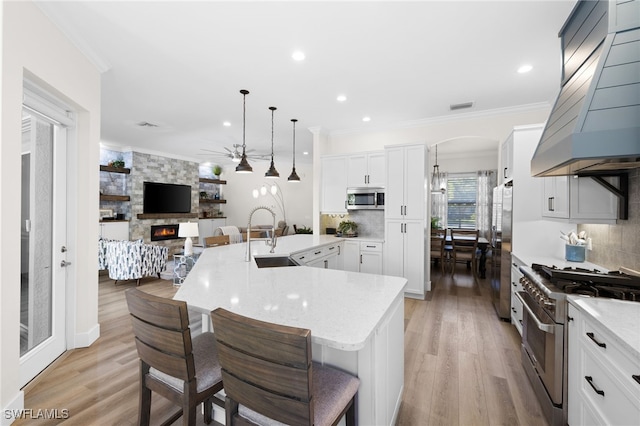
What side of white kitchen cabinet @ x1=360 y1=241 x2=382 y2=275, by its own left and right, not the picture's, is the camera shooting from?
front

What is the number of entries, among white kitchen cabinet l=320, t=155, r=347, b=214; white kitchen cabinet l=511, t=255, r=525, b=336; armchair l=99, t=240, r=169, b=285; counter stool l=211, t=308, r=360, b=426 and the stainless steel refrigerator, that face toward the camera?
1

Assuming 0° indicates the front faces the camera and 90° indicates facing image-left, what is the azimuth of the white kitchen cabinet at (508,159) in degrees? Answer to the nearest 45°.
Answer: approximately 90°

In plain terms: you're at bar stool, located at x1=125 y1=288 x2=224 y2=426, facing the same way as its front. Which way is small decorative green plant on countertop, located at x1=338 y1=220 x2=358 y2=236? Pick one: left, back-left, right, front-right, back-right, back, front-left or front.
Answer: front

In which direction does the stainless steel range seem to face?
to the viewer's left

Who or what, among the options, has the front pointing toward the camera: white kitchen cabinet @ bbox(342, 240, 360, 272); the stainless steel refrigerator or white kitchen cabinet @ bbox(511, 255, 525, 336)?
white kitchen cabinet @ bbox(342, 240, 360, 272)

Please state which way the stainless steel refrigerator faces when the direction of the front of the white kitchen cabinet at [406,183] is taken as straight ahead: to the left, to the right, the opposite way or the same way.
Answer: to the right

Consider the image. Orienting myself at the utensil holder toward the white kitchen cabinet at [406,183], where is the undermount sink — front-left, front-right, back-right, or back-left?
front-left

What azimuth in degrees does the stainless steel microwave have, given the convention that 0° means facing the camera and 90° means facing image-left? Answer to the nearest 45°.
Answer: approximately 0°

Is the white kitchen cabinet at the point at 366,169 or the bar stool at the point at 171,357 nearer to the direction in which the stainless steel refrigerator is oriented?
the white kitchen cabinet

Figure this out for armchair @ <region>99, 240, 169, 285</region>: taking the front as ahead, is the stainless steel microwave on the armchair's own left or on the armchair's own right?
on the armchair's own right

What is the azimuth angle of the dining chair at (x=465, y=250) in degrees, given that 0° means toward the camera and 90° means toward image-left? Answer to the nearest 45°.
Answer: approximately 180°

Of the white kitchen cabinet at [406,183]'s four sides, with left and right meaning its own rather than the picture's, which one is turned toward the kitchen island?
front

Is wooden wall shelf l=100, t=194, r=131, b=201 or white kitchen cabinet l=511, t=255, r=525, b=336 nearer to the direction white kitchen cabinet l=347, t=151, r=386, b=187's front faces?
the white kitchen cabinet

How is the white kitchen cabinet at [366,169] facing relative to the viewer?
toward the camera

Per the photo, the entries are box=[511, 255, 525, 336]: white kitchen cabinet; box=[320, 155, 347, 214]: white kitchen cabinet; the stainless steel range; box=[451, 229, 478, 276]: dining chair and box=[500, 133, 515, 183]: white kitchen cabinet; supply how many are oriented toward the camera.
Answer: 1
